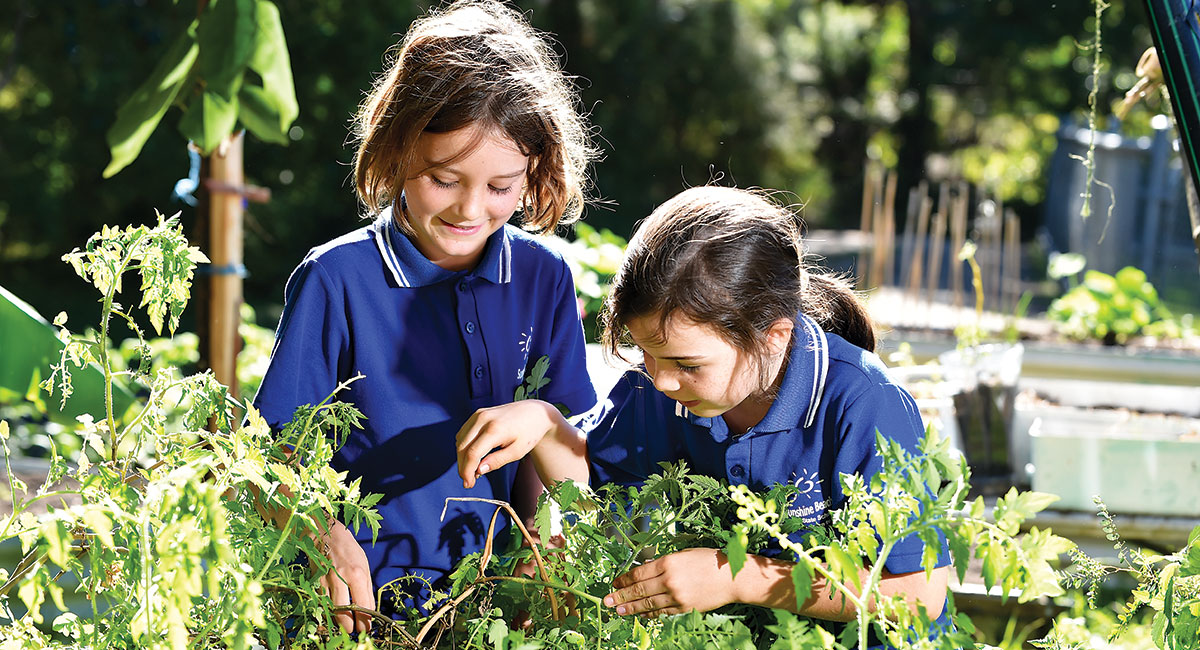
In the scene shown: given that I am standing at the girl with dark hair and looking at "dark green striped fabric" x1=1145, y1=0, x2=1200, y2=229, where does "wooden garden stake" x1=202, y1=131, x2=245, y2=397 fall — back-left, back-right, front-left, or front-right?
back-left

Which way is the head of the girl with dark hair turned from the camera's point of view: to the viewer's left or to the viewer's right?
to the viewer's left

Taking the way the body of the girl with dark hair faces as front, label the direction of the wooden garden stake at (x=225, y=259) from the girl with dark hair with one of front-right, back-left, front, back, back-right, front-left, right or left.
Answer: right

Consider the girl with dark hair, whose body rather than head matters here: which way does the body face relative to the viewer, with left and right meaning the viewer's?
facing the viewer and to the left of the viewer

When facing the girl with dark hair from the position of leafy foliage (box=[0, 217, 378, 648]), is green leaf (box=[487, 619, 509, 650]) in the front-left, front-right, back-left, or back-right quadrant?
front-right
